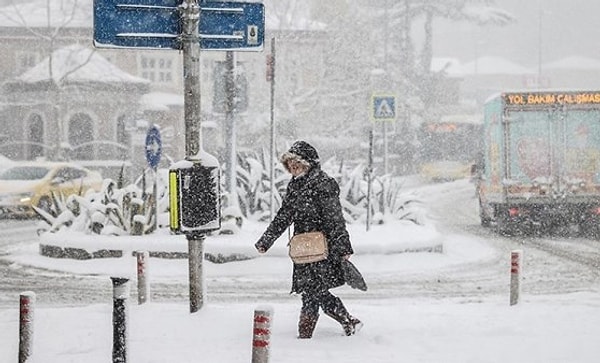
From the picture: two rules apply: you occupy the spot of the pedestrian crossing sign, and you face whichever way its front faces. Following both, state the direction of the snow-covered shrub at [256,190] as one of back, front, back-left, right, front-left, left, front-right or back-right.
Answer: front-right

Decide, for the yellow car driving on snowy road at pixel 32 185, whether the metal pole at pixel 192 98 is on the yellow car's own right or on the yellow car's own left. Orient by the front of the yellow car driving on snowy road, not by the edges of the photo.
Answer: on the yellow car's own left

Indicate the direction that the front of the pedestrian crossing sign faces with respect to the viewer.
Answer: facing the viewer

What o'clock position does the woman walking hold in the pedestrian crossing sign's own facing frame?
The woman walking is roughly at 12 o'clock from the pedestrian crossing sign.

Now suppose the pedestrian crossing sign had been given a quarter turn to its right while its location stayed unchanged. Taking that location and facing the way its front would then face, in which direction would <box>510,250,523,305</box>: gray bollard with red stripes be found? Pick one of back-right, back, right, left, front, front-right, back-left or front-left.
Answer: left

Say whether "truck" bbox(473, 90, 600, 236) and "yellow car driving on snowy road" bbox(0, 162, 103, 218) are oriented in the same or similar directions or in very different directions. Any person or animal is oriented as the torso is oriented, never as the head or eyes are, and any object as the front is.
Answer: very different directions

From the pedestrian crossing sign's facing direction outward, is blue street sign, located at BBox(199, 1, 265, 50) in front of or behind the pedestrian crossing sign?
in front
